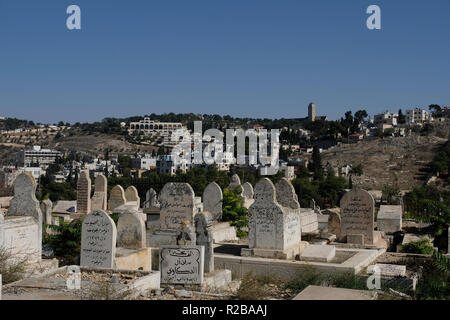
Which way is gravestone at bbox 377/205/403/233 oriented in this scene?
toward the camera

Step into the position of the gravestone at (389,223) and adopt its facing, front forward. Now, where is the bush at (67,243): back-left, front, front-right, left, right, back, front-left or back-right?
front-right

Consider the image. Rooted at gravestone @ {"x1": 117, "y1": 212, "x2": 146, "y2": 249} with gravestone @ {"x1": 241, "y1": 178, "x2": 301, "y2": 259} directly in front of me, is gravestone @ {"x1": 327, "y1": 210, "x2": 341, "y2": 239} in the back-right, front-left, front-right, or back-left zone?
front-left

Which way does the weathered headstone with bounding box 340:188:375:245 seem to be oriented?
toward the camera

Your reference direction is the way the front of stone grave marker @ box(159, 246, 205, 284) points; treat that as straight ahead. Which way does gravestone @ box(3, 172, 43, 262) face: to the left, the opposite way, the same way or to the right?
the same way

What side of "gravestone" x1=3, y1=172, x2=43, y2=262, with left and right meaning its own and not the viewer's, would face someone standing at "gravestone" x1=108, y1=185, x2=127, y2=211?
back

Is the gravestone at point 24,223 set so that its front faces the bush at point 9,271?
yes

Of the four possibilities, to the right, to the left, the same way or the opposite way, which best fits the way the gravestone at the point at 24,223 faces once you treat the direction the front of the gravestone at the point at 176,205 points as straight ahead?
the same way

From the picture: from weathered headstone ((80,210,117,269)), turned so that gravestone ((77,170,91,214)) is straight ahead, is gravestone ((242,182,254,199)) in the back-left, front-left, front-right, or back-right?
front-right

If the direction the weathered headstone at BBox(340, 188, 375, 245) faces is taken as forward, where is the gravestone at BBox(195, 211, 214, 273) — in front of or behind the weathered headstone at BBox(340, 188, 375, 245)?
in front

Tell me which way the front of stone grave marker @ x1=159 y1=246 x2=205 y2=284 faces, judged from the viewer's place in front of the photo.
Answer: facing the viewer

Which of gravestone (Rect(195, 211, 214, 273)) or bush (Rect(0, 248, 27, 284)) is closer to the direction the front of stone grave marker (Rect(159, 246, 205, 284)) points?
the bush

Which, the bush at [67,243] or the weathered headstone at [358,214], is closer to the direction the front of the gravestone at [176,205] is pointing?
the bush

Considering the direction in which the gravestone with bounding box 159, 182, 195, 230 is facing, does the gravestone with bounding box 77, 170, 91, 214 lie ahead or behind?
behind

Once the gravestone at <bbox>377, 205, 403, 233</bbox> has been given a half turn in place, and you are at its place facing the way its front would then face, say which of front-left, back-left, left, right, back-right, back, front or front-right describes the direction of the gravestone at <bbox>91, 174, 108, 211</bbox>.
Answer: left

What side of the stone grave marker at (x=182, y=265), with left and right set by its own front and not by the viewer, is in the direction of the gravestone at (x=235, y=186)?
back
